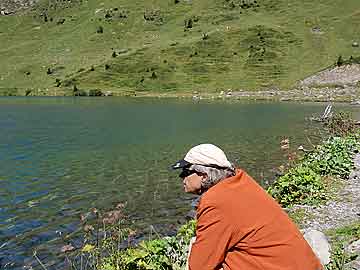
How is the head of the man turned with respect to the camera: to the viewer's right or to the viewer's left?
to the viewer's left

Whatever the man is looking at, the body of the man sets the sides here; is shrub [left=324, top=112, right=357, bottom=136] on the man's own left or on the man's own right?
on the man's own right

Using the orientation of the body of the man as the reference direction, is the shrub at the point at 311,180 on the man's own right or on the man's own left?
on the man's own right

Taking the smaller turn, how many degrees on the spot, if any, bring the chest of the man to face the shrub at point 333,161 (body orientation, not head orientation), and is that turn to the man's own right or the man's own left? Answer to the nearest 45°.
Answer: approximately 90° to the man's own right

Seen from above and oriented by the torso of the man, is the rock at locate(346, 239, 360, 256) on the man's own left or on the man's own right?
on the man's own right

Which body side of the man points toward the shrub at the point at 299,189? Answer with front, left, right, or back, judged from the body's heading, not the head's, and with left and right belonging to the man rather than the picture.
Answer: right

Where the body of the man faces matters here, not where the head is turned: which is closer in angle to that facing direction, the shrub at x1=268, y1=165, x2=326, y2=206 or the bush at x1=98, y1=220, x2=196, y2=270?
the bush

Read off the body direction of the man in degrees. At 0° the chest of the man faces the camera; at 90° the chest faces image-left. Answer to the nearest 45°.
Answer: approximately 90°
